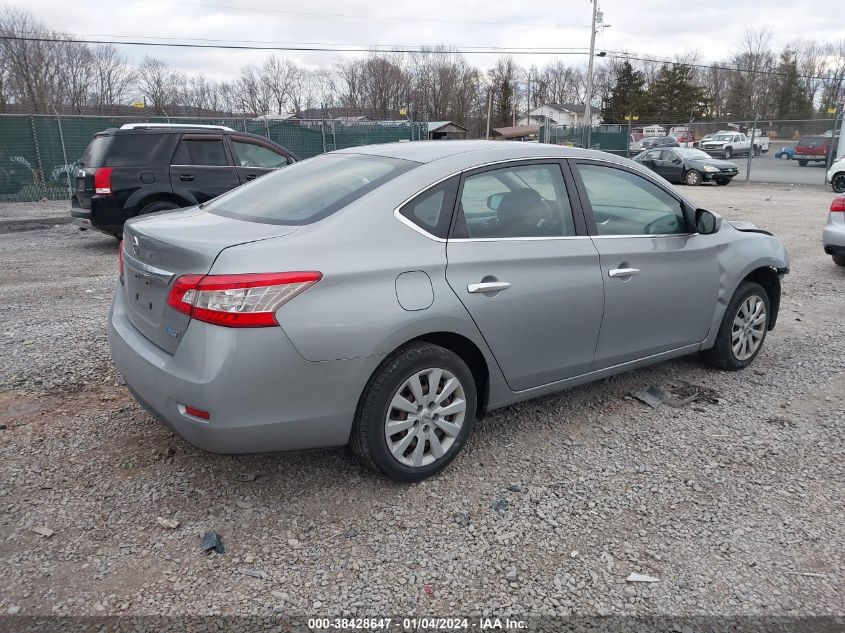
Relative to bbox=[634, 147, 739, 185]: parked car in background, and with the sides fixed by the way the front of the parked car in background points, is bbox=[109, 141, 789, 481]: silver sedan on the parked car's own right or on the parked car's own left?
on the parked car's own right

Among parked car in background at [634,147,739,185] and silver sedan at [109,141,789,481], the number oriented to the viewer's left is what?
0

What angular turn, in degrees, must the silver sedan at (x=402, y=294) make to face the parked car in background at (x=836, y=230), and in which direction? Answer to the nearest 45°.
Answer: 0° — it already faces it

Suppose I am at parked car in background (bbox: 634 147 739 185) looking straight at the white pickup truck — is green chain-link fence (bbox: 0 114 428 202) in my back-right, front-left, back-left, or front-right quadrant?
back-left

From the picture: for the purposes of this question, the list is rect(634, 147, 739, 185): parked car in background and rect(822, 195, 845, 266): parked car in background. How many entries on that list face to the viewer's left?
0

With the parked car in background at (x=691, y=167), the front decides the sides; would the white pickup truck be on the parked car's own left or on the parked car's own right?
on the parked car's own left

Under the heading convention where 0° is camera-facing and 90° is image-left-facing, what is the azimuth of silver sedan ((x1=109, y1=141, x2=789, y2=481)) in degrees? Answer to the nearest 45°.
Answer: approximately 225°

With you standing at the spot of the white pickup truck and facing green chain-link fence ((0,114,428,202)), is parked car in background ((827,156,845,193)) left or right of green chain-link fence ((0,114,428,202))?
left

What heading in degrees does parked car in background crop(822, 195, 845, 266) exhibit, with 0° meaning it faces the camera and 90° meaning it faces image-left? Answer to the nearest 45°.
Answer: approximately 225°

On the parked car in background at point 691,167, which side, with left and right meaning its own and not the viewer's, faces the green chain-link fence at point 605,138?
back

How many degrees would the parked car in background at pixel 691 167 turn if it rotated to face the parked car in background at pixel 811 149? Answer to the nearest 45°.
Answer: approximately 90° to its left

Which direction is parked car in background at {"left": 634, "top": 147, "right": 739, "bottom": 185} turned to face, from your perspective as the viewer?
facing the viewer and to the right of the viewer

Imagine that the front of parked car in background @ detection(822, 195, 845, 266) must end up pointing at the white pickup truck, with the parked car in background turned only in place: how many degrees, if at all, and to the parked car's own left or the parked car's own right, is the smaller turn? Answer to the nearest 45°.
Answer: approximately 45° to the parked car's own left

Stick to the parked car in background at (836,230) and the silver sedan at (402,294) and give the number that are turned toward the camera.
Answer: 0

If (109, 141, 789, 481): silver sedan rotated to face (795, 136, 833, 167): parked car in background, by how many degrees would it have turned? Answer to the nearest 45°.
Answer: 0° — it already faces it

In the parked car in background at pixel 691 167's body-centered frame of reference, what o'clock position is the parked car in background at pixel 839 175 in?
the parked car in background at pixel 839 175 is roughly at 12 o'clock from the parked car in background at pixel 691 167.
